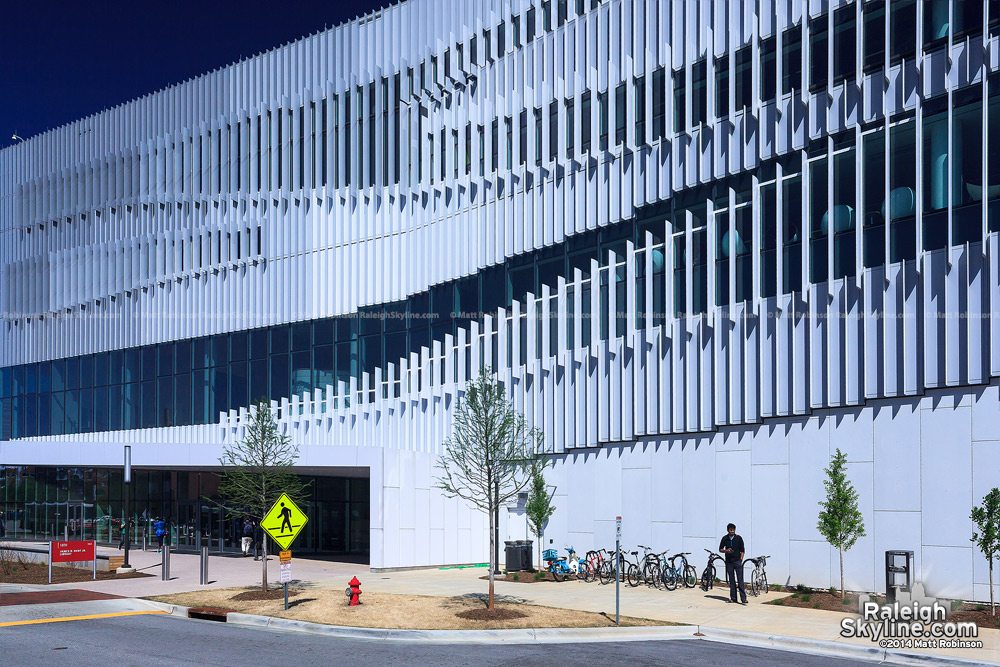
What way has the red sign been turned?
toward the camera

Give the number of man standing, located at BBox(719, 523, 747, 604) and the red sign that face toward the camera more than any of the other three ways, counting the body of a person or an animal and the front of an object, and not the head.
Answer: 2

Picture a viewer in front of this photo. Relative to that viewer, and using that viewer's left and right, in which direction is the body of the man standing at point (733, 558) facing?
facing the viewer

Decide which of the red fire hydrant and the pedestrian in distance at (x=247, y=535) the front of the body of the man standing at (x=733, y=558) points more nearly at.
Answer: the red fire hydrant
